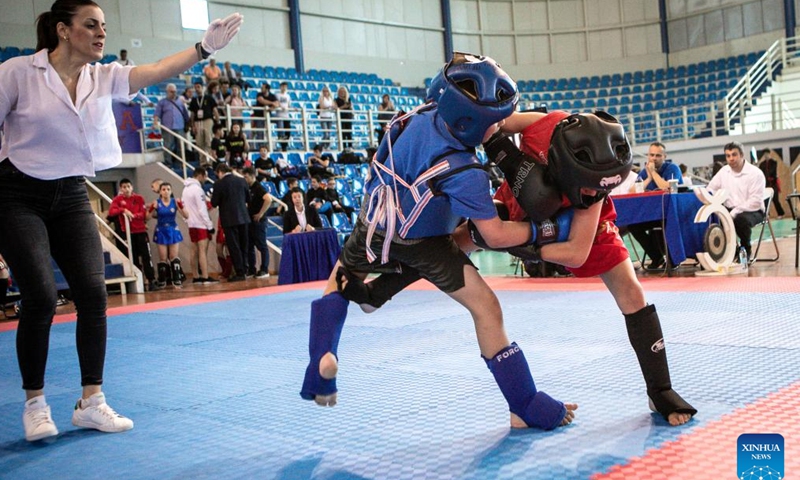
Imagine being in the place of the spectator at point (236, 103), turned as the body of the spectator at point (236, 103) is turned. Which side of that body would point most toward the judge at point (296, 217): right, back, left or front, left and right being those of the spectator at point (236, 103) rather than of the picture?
front

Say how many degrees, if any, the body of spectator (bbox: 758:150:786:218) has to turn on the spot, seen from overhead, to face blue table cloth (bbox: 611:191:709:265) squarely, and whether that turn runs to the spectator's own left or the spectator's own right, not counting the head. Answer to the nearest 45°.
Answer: approximately 45° to the spectator's own left

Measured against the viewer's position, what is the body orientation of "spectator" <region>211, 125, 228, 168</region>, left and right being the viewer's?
facing the viewer and to the right of the viewer

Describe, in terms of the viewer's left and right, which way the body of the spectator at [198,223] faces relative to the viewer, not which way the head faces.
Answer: facing to the right of the viewer

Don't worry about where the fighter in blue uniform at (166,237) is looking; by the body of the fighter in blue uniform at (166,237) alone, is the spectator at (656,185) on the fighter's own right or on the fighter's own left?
on the fighter's own left

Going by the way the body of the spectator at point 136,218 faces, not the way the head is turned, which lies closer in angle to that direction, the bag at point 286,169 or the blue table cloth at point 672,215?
the blue table cloth

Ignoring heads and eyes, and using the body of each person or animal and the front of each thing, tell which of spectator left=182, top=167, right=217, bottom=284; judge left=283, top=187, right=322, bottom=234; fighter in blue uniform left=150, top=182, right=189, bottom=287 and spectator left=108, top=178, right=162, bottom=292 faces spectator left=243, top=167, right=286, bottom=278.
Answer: spectator left=182, top=167, right=217, bottom=284

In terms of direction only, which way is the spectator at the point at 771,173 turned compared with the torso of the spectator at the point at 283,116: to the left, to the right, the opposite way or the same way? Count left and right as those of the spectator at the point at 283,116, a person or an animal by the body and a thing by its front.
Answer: to the right

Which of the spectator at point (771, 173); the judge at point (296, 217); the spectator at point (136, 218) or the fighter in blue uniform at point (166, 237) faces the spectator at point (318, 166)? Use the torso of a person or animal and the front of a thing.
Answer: the spectator at point (771, 173)

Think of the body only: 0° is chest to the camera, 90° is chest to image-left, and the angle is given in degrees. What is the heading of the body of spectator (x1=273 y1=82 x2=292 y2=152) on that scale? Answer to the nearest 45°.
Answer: approximately 0°

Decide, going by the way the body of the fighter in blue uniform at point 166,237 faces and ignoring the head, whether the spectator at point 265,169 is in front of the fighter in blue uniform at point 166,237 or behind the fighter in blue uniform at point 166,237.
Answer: behind
